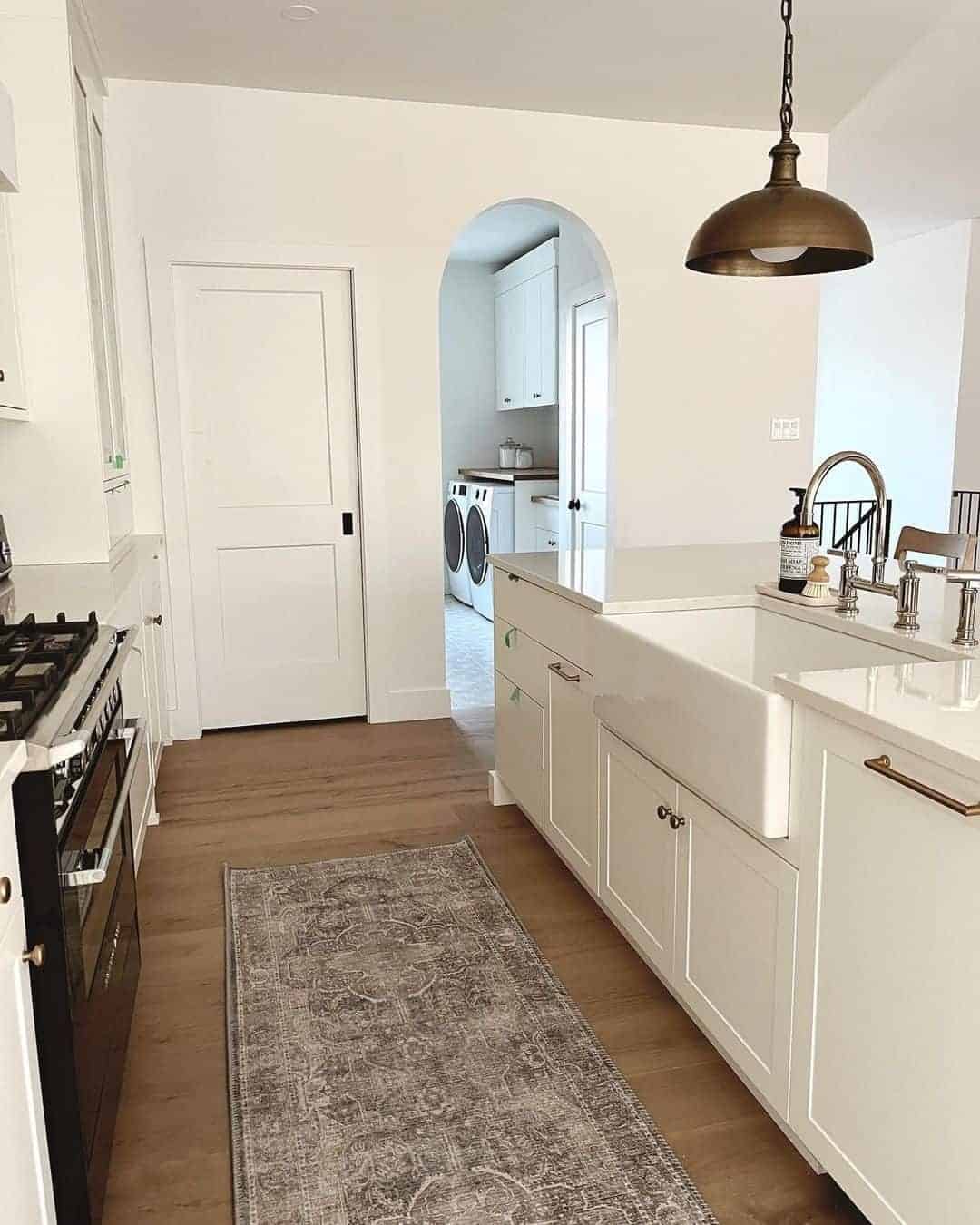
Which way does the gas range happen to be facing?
to the viewer's right

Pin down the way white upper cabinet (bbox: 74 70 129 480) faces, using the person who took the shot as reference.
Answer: facing to the right of the viewer

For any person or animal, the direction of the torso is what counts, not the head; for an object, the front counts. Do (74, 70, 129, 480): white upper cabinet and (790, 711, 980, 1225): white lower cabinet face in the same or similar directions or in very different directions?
very different directions

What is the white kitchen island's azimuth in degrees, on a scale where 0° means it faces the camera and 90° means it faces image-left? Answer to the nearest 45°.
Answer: approximately 45°

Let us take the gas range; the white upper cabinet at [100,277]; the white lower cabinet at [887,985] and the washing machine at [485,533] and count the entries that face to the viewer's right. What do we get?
2

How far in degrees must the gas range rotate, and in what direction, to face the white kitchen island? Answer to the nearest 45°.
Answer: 0° — it already faces it

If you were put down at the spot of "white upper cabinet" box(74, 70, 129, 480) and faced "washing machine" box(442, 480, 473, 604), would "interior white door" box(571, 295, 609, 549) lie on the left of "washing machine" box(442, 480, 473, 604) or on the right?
right
